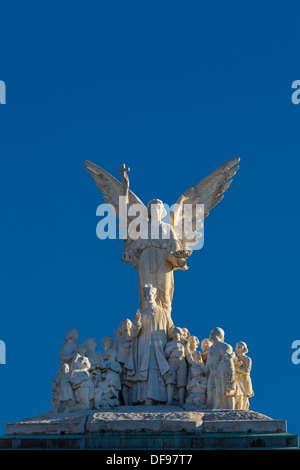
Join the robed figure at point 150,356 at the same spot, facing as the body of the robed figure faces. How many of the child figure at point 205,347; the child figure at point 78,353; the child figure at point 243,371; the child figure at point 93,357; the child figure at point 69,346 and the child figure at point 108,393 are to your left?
2

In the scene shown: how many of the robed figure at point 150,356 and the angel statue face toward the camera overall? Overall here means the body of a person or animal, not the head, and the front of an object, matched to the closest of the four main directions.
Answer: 2

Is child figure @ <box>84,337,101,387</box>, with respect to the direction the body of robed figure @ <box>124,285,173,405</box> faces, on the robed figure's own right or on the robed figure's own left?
on the robed figure's own right

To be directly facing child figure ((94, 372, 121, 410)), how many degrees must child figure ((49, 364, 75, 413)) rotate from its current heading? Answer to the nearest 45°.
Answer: approximately 45° to its left

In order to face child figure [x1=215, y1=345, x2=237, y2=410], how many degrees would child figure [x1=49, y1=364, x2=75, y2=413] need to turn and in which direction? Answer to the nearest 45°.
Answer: approximately 45° to its left

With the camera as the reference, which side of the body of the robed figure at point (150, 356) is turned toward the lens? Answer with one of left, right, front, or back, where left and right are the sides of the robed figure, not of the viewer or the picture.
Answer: front
